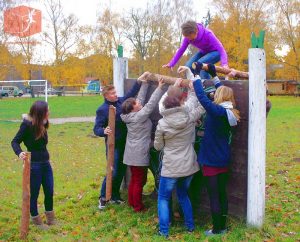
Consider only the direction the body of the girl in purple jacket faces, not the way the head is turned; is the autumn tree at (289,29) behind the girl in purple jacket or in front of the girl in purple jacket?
behind

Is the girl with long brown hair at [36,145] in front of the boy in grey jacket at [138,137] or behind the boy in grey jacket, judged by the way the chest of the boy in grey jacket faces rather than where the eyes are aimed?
behind

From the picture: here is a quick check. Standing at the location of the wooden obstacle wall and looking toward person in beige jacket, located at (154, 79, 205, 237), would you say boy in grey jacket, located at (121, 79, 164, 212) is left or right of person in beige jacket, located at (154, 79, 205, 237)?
right

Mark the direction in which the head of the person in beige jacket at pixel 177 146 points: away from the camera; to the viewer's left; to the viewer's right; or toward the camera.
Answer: away from the camera

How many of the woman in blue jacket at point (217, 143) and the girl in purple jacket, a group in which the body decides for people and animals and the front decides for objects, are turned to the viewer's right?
0

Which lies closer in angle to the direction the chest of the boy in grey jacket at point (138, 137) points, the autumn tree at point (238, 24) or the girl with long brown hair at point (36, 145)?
the autumn tree

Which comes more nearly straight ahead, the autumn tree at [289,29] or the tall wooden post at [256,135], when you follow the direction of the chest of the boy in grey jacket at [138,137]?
the autumn tree

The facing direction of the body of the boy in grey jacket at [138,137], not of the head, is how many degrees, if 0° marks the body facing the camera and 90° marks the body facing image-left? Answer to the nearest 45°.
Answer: approximately 225°

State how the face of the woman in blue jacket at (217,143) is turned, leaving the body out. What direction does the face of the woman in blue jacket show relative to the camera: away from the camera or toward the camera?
away from the camera

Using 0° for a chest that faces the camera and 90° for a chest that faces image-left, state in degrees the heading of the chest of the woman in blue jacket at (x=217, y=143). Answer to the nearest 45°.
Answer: approximately 135°

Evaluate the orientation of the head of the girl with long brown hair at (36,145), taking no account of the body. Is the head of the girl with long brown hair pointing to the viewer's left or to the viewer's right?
to the viewer's right
